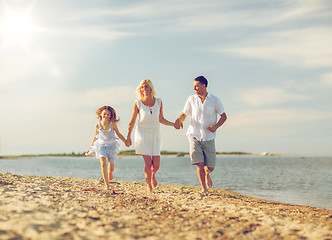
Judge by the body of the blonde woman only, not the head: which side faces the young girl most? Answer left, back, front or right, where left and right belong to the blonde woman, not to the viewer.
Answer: right

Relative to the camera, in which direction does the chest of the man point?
toward the camera

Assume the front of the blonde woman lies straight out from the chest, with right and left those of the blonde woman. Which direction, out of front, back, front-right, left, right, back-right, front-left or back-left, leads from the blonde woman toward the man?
left

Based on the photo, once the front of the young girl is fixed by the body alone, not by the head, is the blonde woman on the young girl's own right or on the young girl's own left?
on the young girl's own left

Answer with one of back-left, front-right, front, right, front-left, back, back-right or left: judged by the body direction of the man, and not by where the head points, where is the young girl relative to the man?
right

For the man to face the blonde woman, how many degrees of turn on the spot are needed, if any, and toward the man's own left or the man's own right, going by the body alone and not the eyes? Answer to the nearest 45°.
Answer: approximately 90° to the man's own right

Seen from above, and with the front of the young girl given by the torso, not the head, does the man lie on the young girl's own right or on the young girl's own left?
on the young girl's own left

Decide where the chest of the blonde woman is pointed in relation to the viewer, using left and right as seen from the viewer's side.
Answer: facing the viewer
